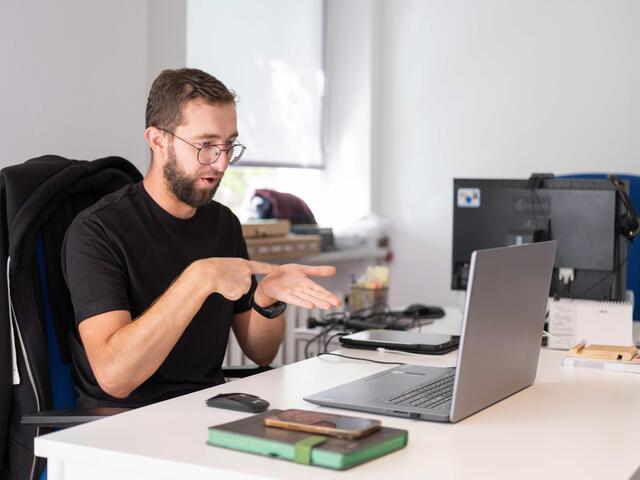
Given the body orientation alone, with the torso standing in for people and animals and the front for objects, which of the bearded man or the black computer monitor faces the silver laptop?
the bearded man

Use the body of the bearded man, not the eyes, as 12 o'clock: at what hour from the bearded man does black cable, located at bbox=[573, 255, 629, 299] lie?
The black cable is roughly at 10 o'clock from the bearded man.

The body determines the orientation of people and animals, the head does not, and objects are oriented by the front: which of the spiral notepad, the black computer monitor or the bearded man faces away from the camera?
the black computer monitor

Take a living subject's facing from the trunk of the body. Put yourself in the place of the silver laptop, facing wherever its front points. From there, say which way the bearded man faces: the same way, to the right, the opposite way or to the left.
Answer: the opposite way

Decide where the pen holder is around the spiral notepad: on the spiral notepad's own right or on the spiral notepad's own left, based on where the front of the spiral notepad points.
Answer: on the spiral notepad's own right

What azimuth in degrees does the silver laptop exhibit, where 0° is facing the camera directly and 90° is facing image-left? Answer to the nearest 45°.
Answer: approximately 135°

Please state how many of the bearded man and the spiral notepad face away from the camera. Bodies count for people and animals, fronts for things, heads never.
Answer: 0

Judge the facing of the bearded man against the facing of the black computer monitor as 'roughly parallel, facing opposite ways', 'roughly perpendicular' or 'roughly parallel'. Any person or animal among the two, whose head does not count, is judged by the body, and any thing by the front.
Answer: roughly perpendicular

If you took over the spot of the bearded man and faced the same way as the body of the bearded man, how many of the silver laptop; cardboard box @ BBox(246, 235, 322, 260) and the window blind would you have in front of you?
1

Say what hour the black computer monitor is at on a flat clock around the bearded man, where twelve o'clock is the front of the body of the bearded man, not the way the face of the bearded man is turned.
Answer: The black computer monitor is roughly at 10 o'clock from the bearded man.

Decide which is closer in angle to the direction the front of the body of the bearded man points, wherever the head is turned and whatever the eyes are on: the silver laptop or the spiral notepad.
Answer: the silver laptop

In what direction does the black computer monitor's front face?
away from the camera
